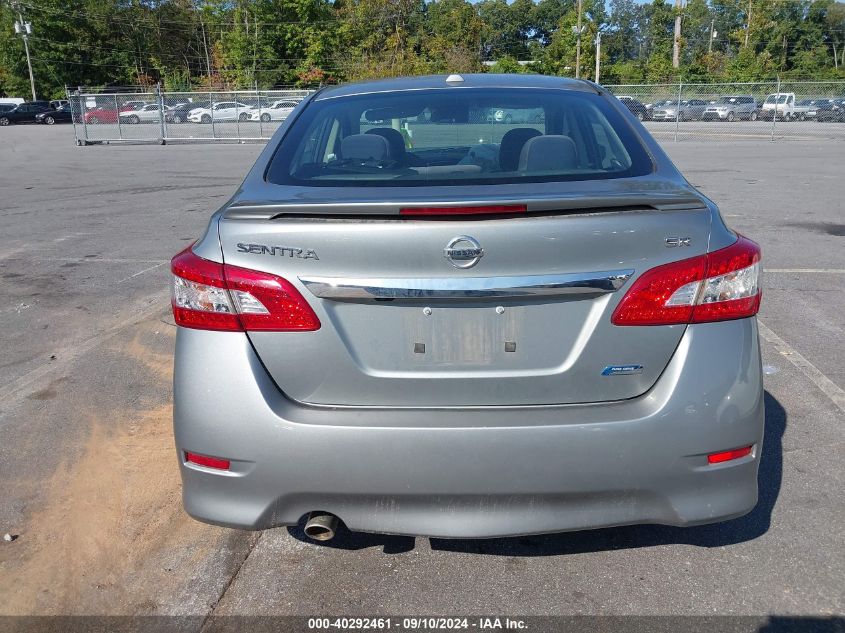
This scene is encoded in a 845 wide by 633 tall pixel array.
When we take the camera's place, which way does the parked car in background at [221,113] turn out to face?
facing the viewer and to the left of the viewer

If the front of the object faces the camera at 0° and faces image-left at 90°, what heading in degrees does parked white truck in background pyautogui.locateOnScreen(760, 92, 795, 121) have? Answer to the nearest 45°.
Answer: approximately 45°

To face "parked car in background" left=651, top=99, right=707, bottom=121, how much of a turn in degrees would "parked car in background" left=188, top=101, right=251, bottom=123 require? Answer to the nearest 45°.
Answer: approximately 135° to its left

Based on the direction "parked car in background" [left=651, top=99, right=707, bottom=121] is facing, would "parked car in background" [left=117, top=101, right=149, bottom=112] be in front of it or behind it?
in front

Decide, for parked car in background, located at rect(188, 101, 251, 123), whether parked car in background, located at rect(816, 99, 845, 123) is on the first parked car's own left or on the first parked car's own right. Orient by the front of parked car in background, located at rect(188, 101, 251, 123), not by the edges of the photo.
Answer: on the first parked car's own left

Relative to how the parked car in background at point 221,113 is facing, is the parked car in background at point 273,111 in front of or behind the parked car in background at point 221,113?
behind
